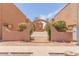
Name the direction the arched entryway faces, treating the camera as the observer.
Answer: facing the viewer

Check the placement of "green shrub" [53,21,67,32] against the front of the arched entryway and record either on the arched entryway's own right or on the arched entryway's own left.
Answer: on the arched entryway's own left
